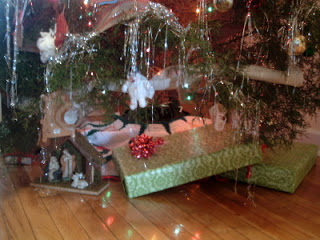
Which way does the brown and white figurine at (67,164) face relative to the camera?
toward the camera

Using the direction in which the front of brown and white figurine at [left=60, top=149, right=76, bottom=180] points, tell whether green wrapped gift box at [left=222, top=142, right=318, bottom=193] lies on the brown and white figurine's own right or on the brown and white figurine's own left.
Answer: on the brown and white figurine's own left
